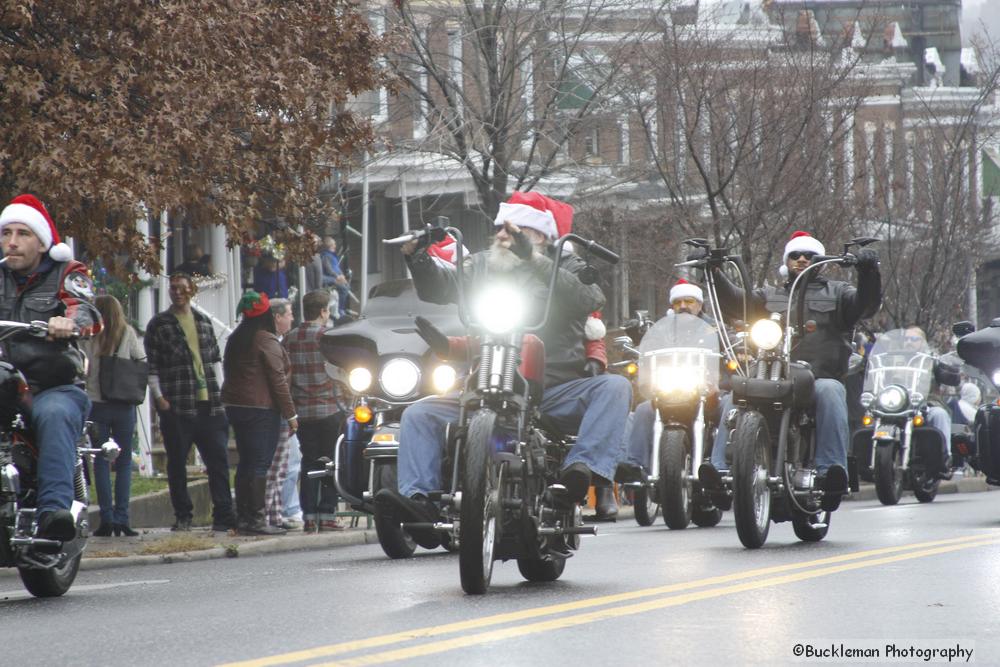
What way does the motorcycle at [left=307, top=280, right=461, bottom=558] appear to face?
toward the camera

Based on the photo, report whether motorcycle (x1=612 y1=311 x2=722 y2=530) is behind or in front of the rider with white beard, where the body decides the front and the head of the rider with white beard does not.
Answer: behind

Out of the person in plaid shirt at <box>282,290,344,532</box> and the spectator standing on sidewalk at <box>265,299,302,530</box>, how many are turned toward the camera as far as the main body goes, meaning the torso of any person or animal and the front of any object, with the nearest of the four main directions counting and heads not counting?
0

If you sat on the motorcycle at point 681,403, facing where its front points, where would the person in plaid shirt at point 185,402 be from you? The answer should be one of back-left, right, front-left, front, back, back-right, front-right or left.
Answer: right

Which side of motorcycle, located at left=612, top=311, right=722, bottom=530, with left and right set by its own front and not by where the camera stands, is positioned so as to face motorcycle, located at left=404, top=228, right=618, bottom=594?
front

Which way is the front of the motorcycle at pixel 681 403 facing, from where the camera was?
facing the viewer

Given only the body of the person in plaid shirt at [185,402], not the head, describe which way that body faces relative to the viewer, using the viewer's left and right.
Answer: facing the viewer and to the right of the viewer
